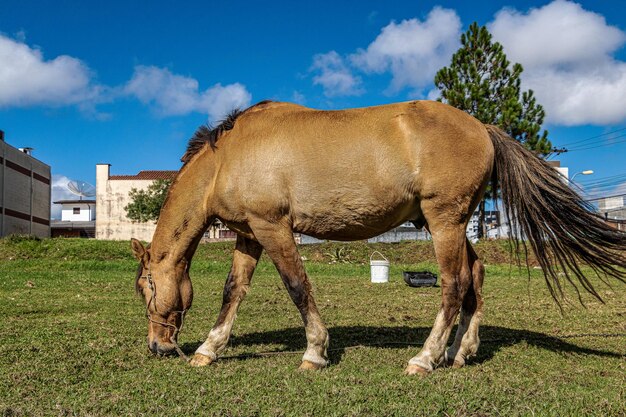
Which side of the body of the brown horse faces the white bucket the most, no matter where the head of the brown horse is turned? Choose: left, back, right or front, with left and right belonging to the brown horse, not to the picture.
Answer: right

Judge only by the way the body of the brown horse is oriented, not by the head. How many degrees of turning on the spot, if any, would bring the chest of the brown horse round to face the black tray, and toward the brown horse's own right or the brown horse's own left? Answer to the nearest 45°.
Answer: approximately 90° to the brown horse's own right

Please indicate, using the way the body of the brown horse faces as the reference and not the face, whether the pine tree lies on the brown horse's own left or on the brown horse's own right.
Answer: on the brown horse's own right

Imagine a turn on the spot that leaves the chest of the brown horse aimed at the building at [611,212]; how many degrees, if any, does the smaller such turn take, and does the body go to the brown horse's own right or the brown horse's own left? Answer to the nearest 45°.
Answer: approximately 135° to the brown horse's own right

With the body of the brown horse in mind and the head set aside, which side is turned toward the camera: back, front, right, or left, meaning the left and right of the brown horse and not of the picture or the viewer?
left
